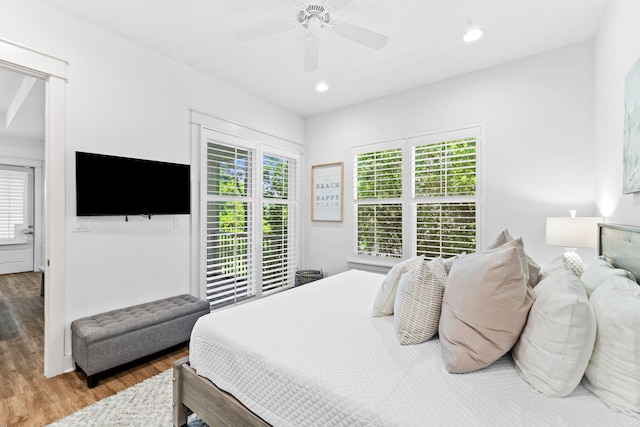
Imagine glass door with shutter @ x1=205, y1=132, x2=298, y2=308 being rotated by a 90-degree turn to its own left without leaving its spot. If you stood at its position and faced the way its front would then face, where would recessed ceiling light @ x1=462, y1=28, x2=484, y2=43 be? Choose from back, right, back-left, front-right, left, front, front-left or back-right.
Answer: right

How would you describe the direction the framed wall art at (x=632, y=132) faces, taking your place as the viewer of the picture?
facing to the left of the viewer

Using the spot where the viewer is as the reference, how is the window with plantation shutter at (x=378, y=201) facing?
facing the viewer and to the left of the viewer

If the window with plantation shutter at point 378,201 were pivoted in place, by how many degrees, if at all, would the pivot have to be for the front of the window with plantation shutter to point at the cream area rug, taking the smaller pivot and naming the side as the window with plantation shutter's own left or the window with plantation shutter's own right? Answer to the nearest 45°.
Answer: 0° — it already faces it

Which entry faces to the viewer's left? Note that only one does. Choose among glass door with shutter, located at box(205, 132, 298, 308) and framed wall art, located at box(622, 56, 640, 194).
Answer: the framed wall art

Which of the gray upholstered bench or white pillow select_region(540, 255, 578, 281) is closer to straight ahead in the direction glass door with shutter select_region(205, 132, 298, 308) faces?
the white pillow

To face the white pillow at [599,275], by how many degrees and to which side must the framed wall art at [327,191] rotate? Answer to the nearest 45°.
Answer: approximately 90° to its left

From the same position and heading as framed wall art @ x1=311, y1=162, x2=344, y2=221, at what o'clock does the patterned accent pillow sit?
The patterned accent pillow is roughly at 10 o'clock from the framed wall art.

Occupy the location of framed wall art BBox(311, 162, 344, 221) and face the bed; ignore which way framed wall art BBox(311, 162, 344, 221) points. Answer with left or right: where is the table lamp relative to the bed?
left

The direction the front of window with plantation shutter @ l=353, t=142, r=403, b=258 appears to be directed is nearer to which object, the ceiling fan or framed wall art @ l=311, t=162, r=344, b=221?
the ceiling fan

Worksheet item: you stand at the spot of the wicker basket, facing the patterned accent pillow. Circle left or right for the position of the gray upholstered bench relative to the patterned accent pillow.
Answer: right

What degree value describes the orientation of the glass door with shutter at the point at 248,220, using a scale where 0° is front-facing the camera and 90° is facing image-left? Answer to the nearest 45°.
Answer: approximately 315°

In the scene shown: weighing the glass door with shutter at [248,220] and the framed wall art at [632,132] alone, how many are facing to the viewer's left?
1

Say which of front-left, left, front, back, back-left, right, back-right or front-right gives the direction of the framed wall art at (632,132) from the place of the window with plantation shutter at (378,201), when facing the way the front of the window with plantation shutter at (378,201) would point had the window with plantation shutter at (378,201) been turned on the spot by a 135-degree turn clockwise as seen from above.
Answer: back-right

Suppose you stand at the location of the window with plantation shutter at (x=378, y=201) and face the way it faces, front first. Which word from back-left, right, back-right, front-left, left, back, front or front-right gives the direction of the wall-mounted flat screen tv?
front

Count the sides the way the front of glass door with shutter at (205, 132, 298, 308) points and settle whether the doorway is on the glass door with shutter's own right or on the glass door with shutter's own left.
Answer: on the glass door with shutter's own right
